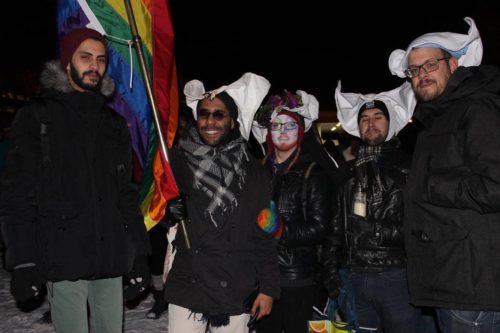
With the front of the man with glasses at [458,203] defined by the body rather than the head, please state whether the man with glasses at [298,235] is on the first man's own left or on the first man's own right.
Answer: on the first man's own right

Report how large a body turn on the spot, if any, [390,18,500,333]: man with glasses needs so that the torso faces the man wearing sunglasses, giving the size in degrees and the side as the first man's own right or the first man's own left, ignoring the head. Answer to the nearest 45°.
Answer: approximately 45° to the first man's own right

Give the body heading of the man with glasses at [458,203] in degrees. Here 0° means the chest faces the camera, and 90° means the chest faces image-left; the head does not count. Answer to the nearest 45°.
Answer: approximately 45°
